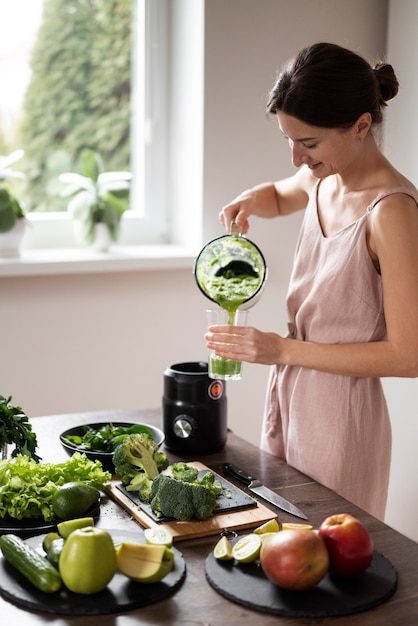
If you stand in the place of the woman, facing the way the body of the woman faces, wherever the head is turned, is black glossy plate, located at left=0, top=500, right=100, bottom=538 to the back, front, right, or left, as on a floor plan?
front

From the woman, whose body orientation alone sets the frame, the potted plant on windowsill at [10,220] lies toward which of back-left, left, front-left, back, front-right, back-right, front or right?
right

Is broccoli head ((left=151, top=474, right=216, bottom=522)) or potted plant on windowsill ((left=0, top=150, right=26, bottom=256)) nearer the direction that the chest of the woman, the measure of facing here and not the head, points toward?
the broccoli head

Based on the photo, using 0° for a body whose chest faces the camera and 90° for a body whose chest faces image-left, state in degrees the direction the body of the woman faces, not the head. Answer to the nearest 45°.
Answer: approximately 45°

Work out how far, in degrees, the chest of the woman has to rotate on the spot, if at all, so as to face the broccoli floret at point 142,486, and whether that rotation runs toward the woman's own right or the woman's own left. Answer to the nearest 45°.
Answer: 0° — they already face it

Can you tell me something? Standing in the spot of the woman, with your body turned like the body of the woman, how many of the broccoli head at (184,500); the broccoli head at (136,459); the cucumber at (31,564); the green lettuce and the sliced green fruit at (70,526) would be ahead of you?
5

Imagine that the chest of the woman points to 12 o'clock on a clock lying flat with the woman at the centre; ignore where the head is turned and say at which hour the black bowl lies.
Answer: The black bowl is roughly at 1 o'clock from the woman.

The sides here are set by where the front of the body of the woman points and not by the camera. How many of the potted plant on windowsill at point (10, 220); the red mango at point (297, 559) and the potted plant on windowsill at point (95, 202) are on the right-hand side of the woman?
2

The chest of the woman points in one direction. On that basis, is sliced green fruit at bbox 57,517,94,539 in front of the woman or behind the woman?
in front

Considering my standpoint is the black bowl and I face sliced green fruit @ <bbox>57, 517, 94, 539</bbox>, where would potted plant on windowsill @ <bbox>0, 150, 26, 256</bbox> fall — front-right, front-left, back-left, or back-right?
back-right

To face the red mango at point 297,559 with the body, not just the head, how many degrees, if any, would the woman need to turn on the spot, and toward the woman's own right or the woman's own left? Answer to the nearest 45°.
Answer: approximately 45° to the woman's own left

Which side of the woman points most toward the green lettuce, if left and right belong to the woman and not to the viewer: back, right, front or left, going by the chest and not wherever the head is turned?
front
